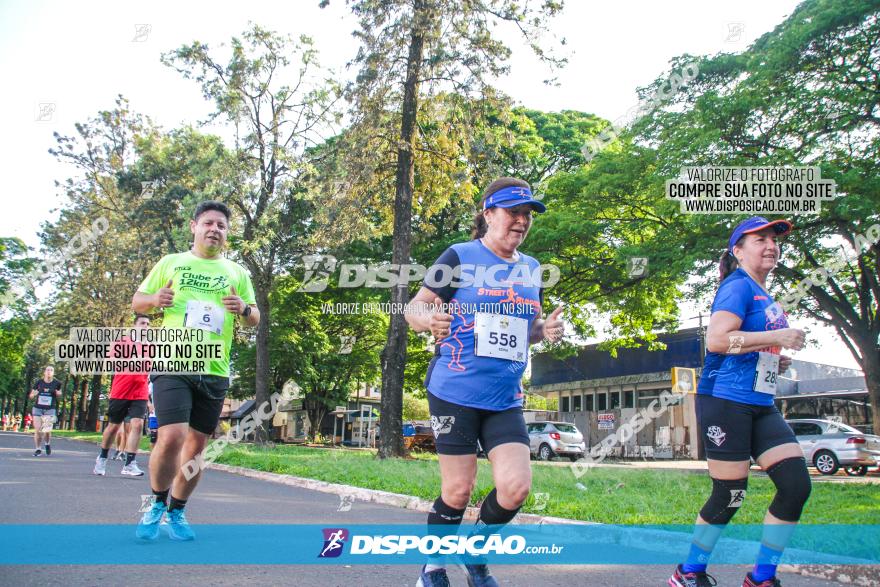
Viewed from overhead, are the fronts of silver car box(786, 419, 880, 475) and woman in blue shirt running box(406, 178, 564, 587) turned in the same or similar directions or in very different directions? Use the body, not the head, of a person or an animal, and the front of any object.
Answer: very different directions

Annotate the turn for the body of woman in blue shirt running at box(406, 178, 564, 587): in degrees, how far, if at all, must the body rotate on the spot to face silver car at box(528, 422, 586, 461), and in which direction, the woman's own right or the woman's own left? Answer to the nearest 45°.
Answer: approximately 135° to the woman's own left

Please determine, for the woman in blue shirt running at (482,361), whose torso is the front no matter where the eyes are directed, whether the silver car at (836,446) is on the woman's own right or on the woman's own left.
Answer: on the woman's own left

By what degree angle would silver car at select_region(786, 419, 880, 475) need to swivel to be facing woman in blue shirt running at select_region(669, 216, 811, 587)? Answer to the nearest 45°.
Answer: approximately 135° to its left

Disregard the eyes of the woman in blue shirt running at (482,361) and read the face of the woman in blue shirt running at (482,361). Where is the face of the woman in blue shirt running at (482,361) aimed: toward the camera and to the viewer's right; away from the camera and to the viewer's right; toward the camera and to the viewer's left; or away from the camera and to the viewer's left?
toward the camera and to the viewer's right

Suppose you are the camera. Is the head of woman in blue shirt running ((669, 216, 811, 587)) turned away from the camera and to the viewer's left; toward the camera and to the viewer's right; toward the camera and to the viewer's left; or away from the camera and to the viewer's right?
toward the camera and to the viewer's right

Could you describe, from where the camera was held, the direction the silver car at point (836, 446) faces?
facing away from the viewer and to the left of the viewer
